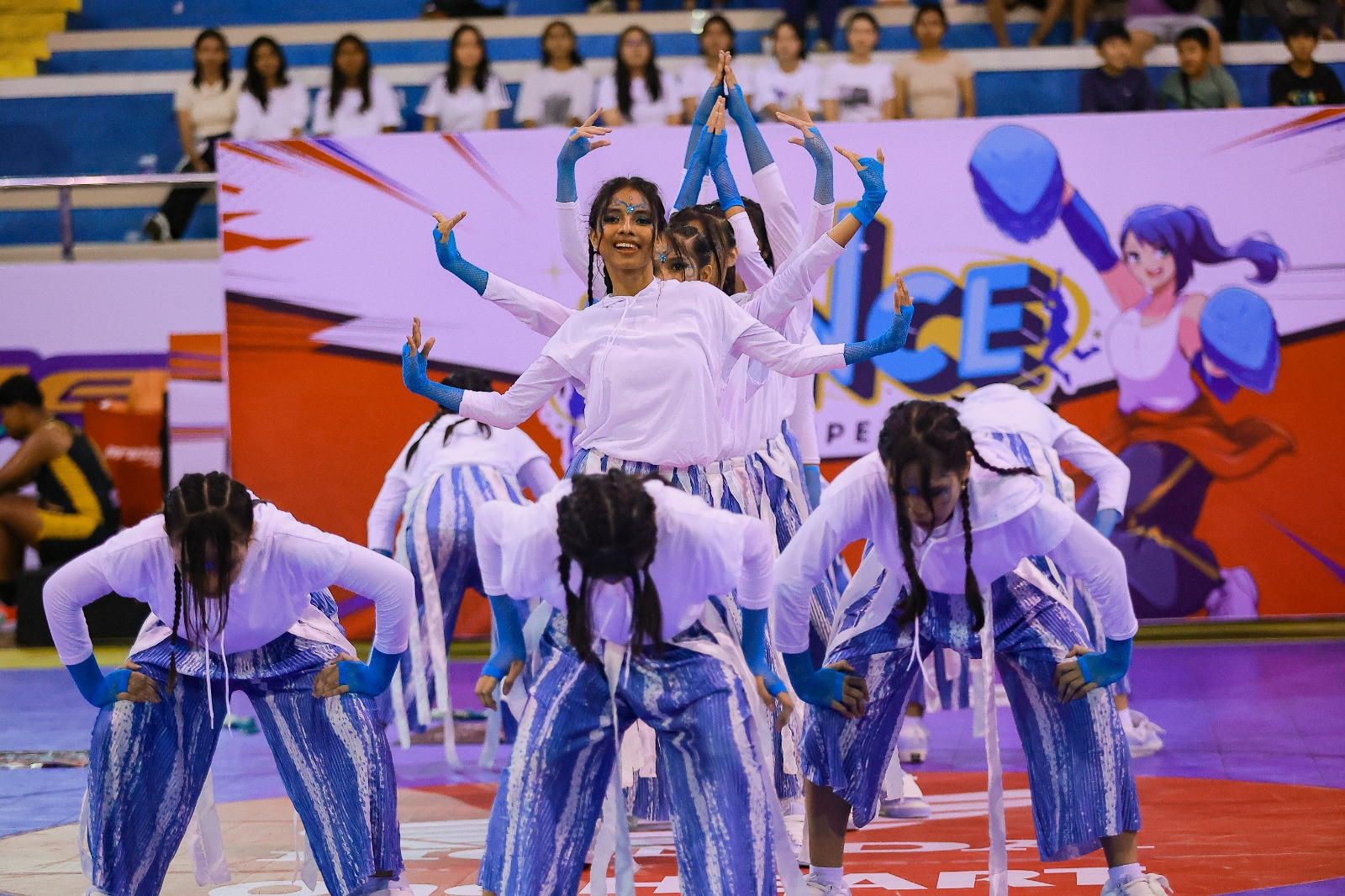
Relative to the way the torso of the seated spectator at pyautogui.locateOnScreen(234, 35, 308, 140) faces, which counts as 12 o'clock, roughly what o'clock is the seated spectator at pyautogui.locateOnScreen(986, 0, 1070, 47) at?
the seated spectator at pyautogui.locateOnScreen(986, 0, 1070, 47) is roughly at 9 o'clock from the seated spectator at pyautogui.locateOnScreen(234, 35, 308, 140).

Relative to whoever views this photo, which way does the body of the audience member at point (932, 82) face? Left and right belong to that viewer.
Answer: facing the viewer

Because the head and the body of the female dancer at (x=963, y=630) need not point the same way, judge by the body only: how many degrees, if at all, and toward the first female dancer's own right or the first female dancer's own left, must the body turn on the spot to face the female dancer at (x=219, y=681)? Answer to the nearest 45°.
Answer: approximately 90° to the first female dancer's own right

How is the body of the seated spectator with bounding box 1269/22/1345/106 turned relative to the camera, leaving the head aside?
toward the camera

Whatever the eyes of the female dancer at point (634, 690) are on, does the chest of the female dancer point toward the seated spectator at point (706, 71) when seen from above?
no

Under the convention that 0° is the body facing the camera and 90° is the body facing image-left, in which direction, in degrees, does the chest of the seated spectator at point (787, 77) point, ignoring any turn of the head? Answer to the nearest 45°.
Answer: approximately 0°

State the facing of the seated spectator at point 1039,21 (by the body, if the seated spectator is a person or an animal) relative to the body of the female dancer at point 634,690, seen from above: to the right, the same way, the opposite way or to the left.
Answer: the same way

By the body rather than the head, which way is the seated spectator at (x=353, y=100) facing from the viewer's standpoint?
toward the camera

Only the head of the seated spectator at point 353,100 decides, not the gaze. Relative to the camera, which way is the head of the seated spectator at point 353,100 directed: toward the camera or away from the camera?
toward the camera

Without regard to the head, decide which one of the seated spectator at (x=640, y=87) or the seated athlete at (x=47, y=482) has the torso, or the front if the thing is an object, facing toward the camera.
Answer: the seated spectator at (x=640, y=87)

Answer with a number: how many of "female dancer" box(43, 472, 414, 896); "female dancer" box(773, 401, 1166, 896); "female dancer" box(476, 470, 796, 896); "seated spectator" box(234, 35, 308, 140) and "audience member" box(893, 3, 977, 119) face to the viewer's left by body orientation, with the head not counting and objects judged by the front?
0

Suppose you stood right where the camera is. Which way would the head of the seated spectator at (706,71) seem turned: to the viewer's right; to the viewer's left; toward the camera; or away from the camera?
toward the camera

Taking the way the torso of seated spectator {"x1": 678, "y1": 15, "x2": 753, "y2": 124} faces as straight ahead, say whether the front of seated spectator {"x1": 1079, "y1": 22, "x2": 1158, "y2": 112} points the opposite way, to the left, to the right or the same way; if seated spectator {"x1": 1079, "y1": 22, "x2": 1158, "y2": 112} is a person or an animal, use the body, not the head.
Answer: the same way

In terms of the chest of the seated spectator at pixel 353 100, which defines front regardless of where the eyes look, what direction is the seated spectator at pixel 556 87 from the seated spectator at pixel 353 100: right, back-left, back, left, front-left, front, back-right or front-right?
left

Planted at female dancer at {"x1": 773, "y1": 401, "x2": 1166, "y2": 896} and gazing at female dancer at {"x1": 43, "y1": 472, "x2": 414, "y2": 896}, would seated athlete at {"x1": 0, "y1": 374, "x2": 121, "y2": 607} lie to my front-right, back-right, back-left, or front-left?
front-right

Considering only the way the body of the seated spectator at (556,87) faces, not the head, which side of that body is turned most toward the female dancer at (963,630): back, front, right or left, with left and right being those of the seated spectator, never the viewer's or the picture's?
front
